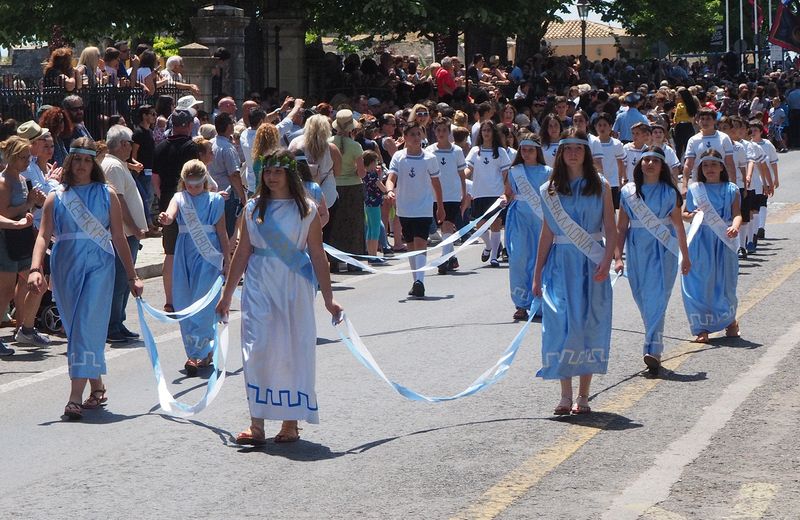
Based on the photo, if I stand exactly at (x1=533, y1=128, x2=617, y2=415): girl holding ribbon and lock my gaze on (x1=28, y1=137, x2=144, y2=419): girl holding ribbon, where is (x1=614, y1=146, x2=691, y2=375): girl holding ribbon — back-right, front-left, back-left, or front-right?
back-right

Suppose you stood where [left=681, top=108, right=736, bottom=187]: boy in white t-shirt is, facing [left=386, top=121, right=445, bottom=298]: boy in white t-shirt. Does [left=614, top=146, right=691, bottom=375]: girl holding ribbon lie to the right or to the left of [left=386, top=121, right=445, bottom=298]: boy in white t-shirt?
left

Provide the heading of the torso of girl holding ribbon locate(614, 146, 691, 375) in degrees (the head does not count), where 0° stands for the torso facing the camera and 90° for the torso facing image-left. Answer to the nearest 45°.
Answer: approximately 0°

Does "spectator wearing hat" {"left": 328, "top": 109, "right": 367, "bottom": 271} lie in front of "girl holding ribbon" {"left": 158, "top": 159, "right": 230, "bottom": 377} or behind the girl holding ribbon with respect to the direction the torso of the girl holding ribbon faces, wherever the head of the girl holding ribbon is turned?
behind
